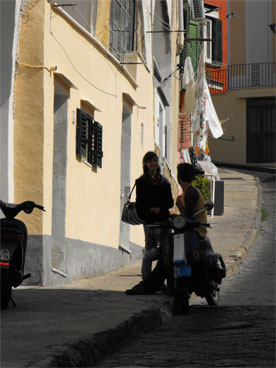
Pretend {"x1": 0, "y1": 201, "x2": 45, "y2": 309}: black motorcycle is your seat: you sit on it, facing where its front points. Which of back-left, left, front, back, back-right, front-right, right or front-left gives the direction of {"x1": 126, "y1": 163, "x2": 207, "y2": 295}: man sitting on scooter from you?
front-right

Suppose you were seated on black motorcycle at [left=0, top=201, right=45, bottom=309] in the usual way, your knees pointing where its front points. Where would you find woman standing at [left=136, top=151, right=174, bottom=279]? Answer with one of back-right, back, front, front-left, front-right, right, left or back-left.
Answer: front-right

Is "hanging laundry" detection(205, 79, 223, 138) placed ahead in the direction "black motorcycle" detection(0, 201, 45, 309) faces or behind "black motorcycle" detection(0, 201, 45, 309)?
ahead

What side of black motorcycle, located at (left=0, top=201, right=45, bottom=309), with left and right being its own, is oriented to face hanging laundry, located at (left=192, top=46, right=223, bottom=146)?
front

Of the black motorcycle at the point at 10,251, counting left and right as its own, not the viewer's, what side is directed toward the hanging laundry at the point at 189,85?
front

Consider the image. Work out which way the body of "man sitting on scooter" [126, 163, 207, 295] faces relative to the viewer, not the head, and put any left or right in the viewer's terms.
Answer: facing to the left of the viewer

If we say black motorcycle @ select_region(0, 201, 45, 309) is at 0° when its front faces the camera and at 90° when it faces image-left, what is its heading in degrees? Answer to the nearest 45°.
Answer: approximately 180°
